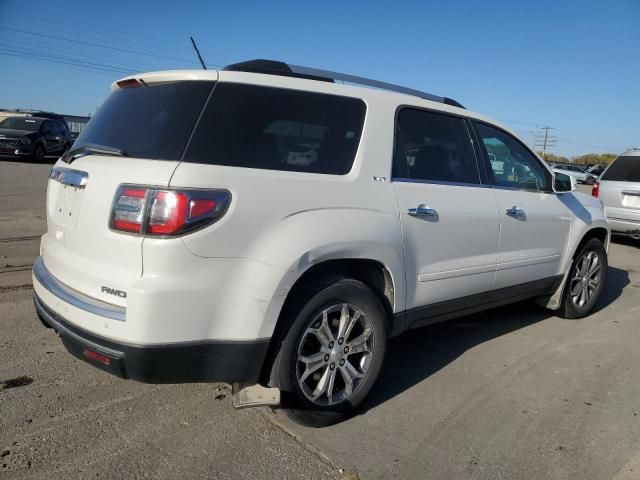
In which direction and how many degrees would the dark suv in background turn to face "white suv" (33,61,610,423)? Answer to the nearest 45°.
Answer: approximately 45° to its left

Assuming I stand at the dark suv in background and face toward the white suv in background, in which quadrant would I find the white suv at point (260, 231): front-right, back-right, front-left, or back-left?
front-right

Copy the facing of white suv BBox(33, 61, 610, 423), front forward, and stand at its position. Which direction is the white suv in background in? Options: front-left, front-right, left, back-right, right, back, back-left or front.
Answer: front

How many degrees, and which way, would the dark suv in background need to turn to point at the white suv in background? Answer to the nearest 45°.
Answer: approximately 90° to its left

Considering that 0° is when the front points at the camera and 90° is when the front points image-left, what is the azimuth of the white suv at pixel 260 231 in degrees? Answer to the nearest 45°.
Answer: approximately 225°

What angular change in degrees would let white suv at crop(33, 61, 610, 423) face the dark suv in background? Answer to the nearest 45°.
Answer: approximately 90° to its left
